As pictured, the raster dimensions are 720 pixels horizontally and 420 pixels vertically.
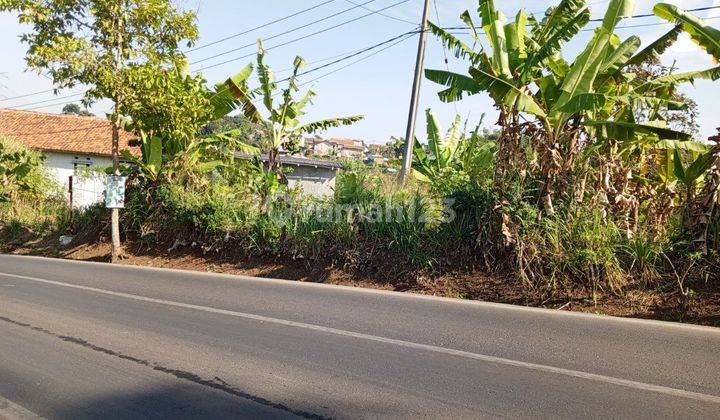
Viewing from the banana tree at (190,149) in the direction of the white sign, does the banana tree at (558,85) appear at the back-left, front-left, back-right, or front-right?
front-left

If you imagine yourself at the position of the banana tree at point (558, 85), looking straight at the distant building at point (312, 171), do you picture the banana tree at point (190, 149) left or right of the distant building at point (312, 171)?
left

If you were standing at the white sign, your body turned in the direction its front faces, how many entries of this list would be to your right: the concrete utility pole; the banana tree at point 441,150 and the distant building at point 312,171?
0

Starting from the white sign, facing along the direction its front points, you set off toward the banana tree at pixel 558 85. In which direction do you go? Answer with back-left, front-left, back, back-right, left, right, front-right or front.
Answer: front-left

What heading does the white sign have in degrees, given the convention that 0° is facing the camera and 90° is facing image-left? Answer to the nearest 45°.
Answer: approximately 0°

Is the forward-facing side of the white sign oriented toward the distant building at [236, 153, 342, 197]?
no

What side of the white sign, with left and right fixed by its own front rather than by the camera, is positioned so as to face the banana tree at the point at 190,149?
left

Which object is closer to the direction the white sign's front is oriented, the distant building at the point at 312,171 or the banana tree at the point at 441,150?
the banana tree

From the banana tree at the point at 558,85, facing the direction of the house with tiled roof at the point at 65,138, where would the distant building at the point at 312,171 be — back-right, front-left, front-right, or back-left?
front-right

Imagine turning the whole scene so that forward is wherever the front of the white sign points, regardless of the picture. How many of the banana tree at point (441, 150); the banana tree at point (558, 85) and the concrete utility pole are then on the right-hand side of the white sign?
0

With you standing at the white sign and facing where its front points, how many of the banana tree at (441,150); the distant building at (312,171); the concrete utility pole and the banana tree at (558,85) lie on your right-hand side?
0

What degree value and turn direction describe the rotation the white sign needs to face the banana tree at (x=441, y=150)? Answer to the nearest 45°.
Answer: approximately 90° to its left

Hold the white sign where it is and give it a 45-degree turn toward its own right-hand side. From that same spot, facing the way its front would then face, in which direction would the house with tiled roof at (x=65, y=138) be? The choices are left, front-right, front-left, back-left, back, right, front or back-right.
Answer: back-right

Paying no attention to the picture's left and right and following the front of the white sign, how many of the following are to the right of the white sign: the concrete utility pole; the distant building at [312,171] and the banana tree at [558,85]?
0
